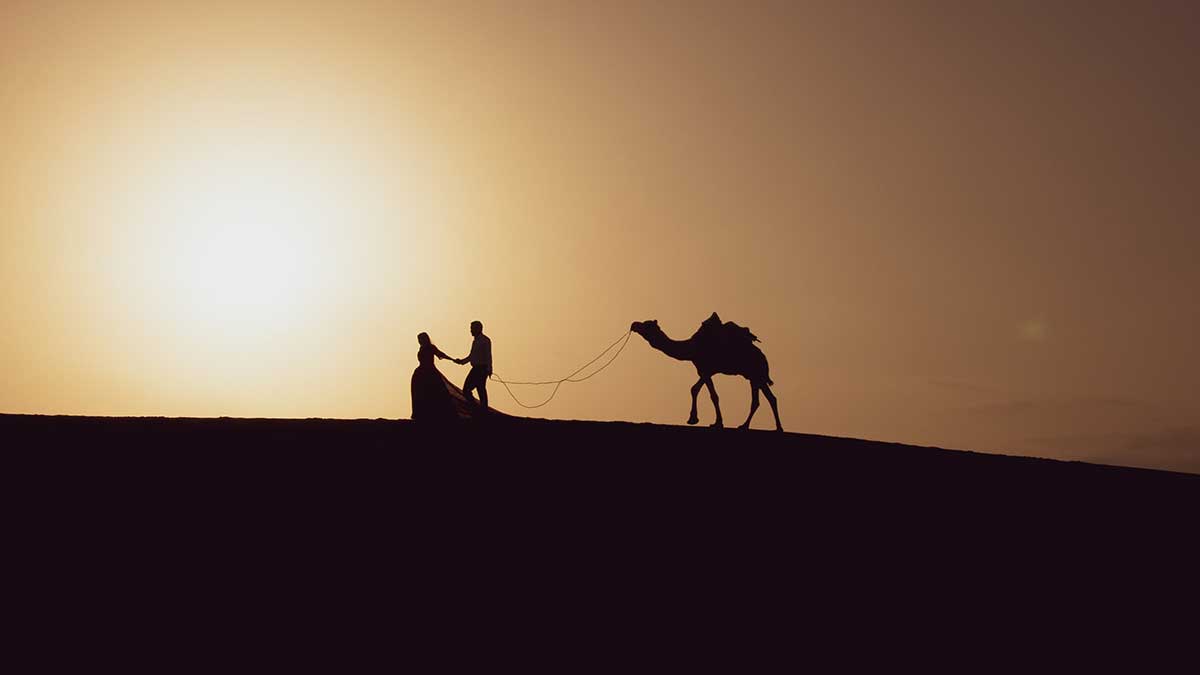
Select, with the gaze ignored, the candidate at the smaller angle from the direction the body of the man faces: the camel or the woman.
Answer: the woman

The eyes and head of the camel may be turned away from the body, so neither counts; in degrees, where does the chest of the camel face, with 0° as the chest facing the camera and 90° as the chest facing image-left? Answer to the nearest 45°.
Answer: approximately 90°

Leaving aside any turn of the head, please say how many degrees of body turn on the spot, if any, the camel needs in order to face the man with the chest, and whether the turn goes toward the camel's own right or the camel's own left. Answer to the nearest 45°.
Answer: approximately 45° to the camel's own left

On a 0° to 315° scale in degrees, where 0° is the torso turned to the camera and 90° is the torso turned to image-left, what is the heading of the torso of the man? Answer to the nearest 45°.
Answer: approximately 90°

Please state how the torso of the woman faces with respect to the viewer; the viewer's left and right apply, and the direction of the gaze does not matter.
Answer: facing to the left of the viewer

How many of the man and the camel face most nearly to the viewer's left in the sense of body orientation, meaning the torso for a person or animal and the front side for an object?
2
